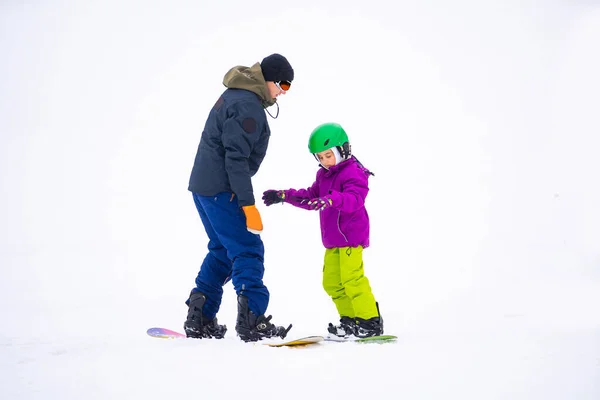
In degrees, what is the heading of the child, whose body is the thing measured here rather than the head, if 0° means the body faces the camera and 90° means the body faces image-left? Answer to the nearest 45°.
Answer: approximately 45°

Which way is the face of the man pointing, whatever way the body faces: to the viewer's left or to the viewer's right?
to the viewer's right

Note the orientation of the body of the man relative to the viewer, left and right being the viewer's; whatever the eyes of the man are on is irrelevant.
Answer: facing to the right of the viewer

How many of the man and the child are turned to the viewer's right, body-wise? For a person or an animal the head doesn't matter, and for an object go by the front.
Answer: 1

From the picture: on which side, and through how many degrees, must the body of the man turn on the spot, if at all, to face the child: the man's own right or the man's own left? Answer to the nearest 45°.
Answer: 0° — they already face them

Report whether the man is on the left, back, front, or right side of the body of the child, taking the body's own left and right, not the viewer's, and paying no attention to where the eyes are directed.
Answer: front

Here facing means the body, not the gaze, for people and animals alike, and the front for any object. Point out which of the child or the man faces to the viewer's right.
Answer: the man
